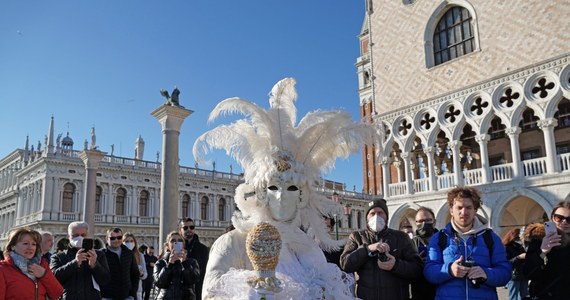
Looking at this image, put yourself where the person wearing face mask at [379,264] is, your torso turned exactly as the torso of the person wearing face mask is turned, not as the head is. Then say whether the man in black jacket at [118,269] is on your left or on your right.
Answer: on your right

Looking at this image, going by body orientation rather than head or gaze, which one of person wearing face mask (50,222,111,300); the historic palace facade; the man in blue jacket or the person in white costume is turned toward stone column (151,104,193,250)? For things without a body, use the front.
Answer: the historic palace facade

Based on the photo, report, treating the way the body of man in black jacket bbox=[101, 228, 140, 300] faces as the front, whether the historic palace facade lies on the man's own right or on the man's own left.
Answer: on the man's own left

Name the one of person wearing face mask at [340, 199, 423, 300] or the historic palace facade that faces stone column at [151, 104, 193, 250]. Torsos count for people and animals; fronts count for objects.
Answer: the historic palace facade

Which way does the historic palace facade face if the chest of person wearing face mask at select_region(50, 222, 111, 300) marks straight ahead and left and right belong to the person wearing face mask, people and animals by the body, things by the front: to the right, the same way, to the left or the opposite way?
to the right

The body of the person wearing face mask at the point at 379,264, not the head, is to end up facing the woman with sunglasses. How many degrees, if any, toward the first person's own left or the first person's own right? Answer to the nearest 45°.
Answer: approximately 90° to the first person's own left

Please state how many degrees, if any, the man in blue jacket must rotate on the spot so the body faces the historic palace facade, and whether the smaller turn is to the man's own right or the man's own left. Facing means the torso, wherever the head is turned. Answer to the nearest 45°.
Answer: approximately 180°

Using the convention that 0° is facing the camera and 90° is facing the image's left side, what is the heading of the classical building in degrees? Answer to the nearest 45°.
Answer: approximately 315°

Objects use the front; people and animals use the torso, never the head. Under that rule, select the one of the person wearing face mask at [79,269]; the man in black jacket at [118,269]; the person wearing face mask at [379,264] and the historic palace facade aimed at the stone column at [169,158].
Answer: the historic palace facade

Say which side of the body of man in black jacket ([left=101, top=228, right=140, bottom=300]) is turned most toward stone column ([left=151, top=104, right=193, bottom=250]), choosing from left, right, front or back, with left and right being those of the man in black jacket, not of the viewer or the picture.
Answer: back
